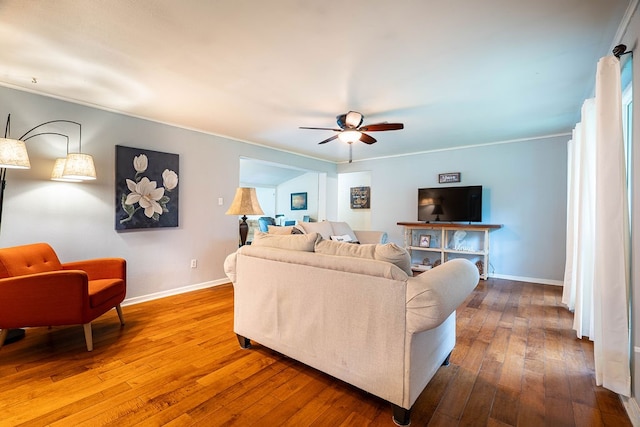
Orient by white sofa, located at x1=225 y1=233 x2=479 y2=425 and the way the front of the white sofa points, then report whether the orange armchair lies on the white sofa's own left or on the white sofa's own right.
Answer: on the white sofa's own left

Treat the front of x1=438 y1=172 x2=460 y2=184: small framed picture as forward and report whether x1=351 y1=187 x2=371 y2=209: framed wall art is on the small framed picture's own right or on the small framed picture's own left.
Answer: on the small framed picture's own right

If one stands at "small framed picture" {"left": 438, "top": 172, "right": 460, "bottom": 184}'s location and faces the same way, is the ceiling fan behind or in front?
in front

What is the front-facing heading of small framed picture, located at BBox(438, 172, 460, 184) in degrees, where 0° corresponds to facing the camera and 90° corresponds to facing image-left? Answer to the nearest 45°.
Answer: approximately 0°

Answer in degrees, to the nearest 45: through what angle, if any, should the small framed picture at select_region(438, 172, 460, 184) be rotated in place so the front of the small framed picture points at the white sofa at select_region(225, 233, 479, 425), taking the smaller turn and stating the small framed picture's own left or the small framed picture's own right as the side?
0° — it already faces it

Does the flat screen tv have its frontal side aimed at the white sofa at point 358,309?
yes

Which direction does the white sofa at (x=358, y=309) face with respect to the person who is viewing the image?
facing away from the viewer and to the right of the viewer

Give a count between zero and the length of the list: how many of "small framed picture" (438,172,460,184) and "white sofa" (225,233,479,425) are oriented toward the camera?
1

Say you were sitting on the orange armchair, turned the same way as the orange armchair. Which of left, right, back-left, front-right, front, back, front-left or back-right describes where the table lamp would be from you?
front-left

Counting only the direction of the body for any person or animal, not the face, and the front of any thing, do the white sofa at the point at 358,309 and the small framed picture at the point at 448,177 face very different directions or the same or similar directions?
very different directions

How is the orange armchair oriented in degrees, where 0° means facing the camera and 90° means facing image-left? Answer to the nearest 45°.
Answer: approximately 315°

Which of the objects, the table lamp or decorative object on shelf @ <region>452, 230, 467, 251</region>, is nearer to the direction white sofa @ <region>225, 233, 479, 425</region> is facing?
the decorative object on shelf

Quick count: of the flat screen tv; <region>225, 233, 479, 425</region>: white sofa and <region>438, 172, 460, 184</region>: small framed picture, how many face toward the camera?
2
